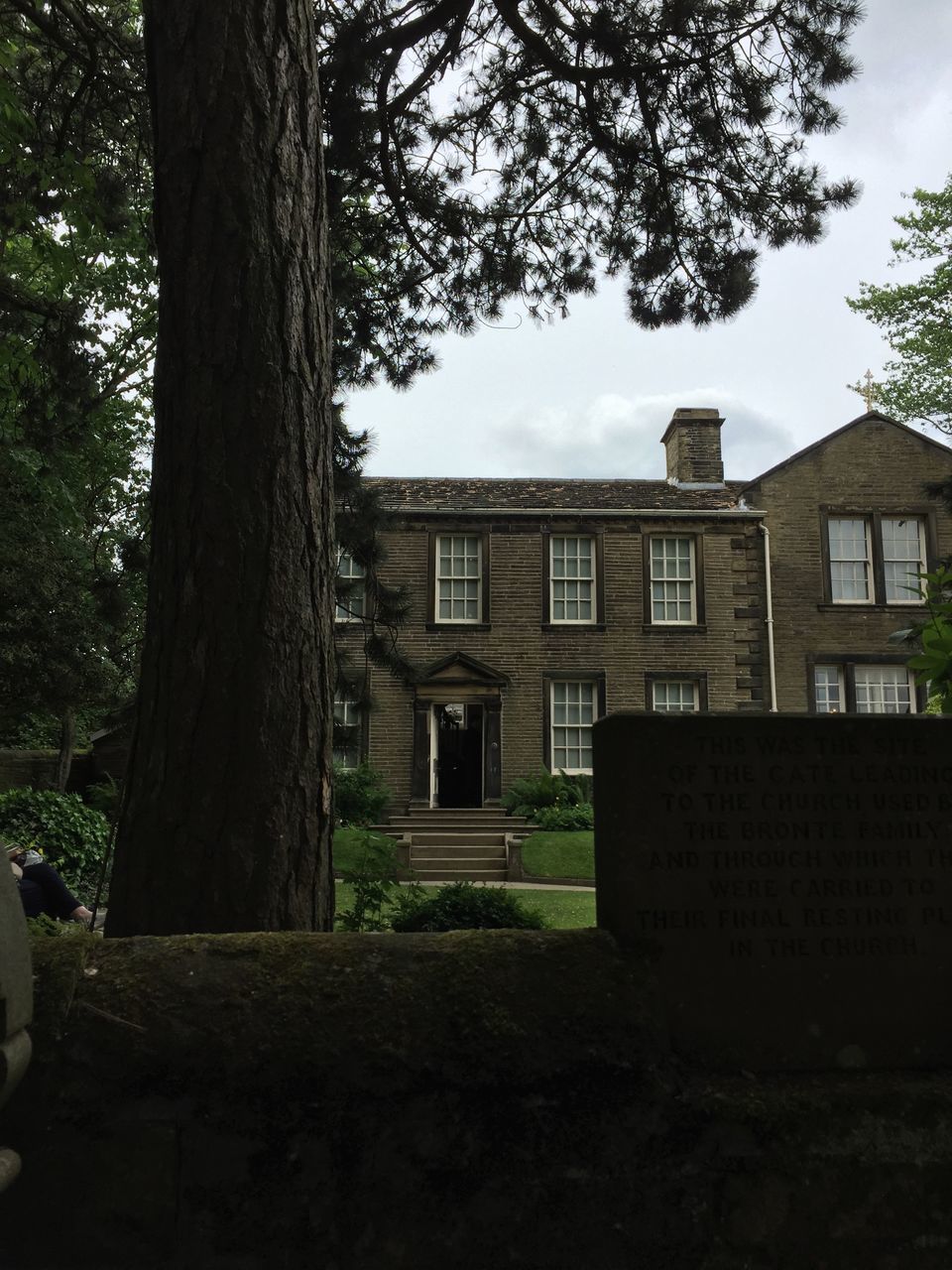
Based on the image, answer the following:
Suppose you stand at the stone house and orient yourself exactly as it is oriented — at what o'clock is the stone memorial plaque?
The stone memorial plaque is roughly at 12 o'clock from the stone house.

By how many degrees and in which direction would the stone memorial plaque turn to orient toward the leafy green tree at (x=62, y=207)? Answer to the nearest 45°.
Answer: approximately 135° to its right

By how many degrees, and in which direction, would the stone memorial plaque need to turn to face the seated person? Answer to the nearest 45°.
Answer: approximately 135° to its right

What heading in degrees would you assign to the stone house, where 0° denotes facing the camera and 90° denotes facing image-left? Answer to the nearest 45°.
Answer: approximately 0°

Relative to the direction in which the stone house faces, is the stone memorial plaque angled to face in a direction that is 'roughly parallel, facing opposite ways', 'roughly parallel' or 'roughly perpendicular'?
roughly parallel

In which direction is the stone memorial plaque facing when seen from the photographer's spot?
facing the viewer

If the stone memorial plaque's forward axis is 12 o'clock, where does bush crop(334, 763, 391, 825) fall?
The bush is roughly at 5 o'clock from the stone memorial plaque.

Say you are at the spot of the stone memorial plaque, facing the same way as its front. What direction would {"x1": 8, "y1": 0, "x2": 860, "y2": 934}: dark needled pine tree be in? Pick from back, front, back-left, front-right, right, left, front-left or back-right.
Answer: right

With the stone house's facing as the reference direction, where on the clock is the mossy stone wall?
The mossy stone wall is roughly at 12 o'clock from the stone house.

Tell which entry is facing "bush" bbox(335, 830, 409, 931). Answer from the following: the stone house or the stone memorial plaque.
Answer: the stone house

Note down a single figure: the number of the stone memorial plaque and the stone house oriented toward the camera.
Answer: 2

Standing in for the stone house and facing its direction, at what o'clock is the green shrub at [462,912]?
The green shrub is roughly at 12 o'clock from the stone house.

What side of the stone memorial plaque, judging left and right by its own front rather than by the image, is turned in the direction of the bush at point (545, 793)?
back

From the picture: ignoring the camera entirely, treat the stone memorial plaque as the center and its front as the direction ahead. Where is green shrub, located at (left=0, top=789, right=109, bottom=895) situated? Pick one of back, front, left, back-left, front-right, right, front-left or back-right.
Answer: back-right
